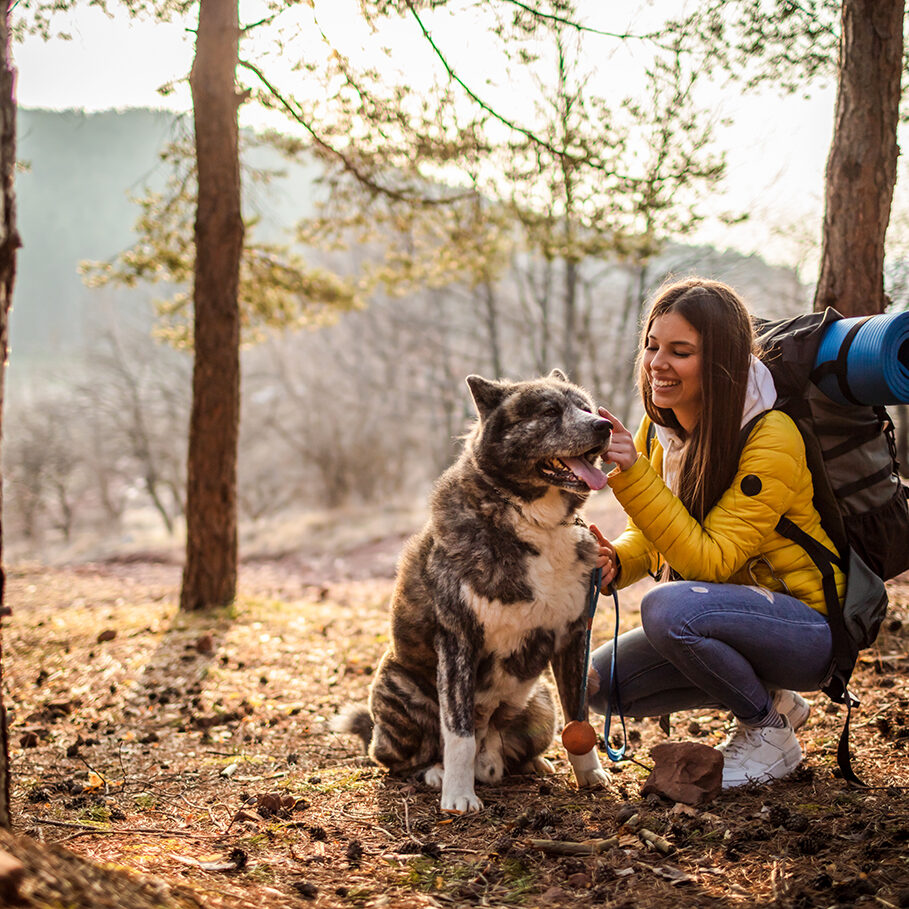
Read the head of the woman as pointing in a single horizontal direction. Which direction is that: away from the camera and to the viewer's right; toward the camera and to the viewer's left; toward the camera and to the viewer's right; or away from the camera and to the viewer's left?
toward the camera and to the viewer's left

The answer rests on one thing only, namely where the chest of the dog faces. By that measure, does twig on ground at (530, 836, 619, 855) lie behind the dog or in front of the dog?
in front

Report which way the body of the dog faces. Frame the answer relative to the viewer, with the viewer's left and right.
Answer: facing the viewer and to the right of the viewer

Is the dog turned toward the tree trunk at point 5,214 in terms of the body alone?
no

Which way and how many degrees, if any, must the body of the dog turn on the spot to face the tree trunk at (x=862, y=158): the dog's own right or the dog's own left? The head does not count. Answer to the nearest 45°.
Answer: approximately 90° to the dog's own left

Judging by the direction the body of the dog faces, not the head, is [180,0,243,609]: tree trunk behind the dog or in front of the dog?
behind

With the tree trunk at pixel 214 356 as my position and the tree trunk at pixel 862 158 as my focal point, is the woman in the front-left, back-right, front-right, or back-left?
front-right

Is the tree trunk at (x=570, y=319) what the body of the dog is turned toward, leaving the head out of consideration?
no
